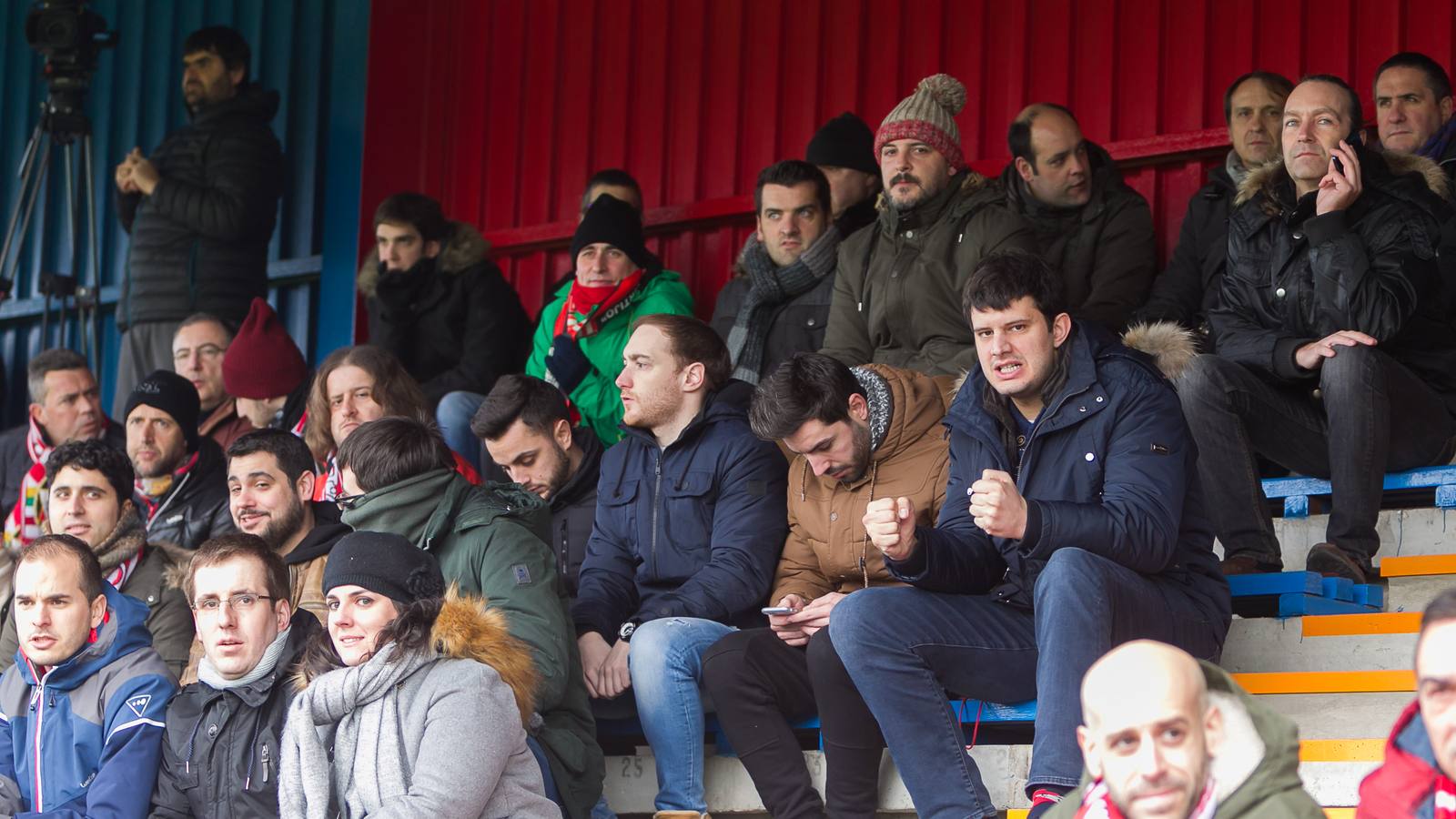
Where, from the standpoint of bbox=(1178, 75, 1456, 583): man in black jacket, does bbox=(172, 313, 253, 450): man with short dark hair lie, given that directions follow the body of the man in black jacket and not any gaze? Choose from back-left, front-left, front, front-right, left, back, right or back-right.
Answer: front-right

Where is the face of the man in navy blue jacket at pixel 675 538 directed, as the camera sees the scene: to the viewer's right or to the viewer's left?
to the viewer's left

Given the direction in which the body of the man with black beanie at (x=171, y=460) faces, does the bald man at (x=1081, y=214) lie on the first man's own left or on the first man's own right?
on the first man's own left

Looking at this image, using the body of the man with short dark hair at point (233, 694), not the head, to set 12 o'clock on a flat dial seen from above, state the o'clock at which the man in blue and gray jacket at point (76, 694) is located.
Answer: The man in blue and gray jacket is roughly at 3 o'clock from the man with short dark hair.

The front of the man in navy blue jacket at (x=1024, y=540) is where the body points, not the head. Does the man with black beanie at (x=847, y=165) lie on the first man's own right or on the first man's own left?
on the first man's own right

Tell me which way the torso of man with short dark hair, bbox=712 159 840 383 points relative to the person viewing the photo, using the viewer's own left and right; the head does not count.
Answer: facing the viewer

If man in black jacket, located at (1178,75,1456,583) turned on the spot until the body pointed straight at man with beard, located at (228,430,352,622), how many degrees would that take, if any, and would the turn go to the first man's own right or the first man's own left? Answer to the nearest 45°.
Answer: approximately 45° to the first man's own right

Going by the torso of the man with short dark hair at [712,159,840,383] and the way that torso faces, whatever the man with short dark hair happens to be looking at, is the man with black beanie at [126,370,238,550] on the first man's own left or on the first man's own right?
on the first man's own right

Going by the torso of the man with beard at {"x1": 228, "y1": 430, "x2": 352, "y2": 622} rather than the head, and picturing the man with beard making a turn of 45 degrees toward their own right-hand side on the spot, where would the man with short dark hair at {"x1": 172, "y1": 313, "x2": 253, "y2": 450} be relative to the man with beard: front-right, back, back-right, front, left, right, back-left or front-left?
right

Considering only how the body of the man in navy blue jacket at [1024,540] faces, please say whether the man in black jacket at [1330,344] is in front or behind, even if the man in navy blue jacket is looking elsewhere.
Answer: behind

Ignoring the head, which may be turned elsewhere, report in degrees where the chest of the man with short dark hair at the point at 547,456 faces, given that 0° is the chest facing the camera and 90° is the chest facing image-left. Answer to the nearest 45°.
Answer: approximately 45°

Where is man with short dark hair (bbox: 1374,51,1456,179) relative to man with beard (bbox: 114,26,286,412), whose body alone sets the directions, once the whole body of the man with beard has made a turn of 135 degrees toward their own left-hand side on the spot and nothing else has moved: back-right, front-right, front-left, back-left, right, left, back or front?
front-right

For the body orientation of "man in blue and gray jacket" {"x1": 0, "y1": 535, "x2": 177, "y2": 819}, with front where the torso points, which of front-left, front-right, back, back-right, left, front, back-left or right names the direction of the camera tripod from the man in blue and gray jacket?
back-right
